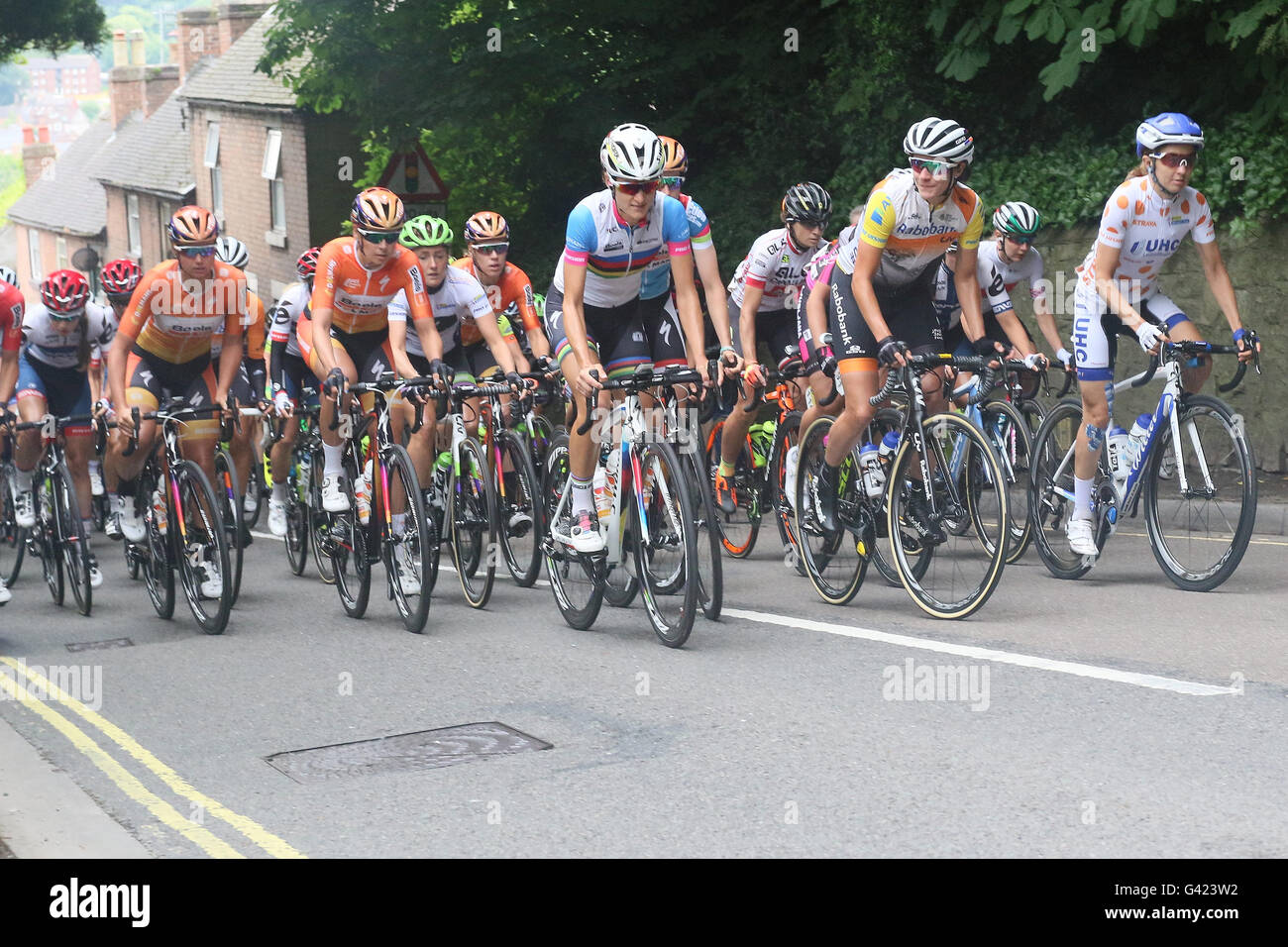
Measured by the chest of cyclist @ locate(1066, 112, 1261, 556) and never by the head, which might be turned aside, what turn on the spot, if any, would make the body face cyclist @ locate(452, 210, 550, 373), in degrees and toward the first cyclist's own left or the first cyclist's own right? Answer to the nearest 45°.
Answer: approximately 135° to the first cyclist's own right

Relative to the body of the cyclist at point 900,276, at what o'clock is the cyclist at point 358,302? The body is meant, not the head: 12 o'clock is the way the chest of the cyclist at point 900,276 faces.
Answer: the cyclist at point 358,302 is roughly at 5 o'clock from the cyclist at point 900,276.

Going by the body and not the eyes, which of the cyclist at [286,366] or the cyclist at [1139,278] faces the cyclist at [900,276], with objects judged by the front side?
the cyclist at [286,366]

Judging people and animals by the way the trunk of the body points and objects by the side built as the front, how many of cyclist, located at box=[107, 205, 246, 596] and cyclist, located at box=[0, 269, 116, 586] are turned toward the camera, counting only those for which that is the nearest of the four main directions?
2

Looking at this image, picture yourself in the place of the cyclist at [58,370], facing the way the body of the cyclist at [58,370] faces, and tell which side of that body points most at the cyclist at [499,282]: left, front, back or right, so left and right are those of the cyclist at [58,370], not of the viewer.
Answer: left

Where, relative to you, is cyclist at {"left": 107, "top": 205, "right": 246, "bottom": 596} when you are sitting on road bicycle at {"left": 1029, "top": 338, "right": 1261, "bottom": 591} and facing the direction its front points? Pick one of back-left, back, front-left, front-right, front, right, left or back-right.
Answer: back-right

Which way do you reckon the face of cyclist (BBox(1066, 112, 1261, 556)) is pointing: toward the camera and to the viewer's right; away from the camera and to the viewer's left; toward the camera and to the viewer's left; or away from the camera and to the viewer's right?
toward the camera and to the viewer's right

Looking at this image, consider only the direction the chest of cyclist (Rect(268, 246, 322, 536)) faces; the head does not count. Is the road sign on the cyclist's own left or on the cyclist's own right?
on the cyclist's own left

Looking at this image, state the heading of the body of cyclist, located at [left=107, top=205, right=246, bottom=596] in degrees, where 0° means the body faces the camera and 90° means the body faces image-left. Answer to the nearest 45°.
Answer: approximately 0°

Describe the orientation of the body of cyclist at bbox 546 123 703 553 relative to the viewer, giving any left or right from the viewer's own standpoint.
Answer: facing the viewer and to the right of the viewer
